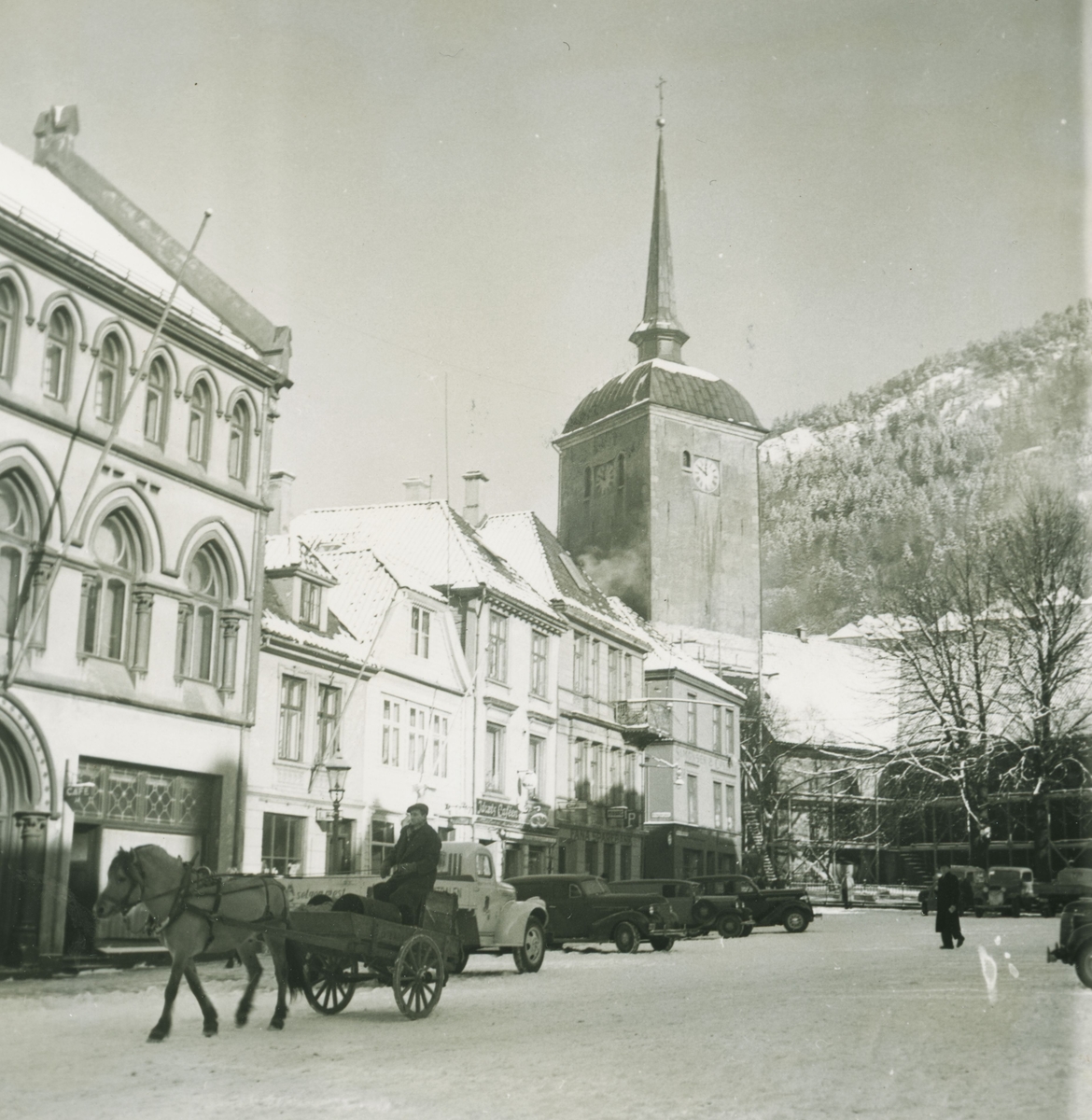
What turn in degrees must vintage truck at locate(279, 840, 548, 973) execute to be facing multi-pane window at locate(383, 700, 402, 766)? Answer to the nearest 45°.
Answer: approximately 45° to its left

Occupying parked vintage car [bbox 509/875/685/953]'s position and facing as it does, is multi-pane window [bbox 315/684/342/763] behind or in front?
behind

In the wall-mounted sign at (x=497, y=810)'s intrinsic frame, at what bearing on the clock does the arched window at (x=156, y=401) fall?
The arched window is roughly at 2 o'clock from the wall-mounted sign.

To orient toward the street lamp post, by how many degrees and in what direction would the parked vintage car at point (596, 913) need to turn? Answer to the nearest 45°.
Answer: approximately 135° to its right

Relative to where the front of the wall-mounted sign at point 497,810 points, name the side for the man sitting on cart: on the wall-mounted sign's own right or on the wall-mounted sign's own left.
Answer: on the wall-mounted sign's own right

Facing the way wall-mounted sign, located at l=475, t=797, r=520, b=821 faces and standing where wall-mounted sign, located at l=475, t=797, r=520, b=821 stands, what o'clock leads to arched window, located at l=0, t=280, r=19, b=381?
The arched window is roughly at 2 o'clock from the wall-mounted sign.

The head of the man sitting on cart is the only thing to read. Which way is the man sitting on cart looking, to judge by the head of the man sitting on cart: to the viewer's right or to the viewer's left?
to the viewer's left

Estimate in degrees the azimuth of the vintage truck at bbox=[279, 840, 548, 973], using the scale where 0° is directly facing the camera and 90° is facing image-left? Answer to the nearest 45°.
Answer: approximately 225°

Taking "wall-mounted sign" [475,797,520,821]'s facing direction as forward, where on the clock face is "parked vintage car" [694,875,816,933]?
The parked vintage car is roughly at 11 o'clock from the wall-mounted sign.

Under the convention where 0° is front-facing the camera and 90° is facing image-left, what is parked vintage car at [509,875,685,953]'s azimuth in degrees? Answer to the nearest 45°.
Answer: approximately 315°

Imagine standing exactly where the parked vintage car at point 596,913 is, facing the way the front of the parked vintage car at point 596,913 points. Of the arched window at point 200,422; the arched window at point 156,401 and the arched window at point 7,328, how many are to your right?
3
